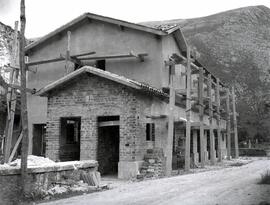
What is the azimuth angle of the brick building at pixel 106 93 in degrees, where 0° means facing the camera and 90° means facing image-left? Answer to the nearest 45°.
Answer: approximately 0°

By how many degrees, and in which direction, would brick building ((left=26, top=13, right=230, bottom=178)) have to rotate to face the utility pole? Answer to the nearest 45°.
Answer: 0° — it already faces it
